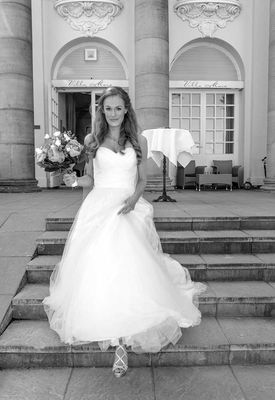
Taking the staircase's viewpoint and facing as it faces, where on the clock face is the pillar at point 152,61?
The pillar is roughly at 6 o'clock from the staircase.

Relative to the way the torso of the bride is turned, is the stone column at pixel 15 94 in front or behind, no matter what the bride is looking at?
behind

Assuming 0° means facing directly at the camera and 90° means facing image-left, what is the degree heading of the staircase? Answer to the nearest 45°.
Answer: approximately 0°

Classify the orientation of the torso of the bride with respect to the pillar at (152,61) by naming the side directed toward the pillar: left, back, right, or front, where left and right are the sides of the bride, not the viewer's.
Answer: back

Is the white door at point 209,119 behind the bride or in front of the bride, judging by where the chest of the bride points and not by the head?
behind

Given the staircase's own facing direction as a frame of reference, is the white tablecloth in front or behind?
behind

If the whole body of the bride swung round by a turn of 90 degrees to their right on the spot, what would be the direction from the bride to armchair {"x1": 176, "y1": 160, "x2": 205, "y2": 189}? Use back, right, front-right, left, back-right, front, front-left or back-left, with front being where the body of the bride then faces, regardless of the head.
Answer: right

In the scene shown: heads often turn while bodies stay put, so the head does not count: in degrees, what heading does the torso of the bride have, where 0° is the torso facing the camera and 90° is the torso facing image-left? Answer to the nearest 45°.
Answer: approximately 0°

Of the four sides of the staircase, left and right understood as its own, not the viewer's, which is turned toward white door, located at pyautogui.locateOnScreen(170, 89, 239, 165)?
back

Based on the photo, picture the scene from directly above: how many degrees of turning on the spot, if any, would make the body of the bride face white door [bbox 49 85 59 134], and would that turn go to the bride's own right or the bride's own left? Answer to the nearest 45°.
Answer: approximately 180°
